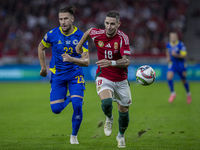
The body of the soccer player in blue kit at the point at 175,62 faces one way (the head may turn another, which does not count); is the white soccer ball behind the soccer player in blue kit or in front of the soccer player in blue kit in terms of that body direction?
in front

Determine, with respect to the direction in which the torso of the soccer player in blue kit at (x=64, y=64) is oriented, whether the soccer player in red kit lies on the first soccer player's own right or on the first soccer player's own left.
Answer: on the first soccer player's own left

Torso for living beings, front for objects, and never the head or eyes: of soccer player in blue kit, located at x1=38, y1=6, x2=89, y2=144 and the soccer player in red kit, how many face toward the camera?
2

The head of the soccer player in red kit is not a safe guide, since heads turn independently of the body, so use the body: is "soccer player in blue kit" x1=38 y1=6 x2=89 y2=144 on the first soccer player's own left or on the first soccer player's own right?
on the first soccer player's own right

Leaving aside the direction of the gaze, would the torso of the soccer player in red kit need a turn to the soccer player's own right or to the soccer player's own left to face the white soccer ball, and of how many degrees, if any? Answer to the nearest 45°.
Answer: approximately 90° to the soccer player's own left

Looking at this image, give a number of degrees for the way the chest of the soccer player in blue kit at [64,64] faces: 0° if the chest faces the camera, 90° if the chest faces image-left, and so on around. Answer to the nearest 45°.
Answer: approximately 0°

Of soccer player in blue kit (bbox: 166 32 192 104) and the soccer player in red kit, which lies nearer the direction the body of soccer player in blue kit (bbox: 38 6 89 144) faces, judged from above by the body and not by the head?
the soccer player in red kit

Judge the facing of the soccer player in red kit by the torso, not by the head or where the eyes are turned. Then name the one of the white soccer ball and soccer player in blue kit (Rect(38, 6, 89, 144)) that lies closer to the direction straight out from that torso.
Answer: the white soccer ball

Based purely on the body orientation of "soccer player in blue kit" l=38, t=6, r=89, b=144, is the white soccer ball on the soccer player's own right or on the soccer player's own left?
on the soccer player's own left
